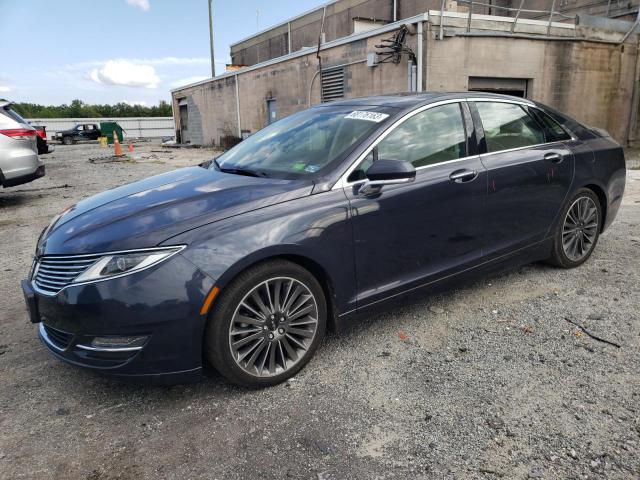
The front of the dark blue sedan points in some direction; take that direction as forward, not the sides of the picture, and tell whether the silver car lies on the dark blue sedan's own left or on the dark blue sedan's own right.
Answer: on the dark blue sedan's own right

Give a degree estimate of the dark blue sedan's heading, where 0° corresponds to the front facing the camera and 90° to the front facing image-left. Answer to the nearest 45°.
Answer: approximately 45°

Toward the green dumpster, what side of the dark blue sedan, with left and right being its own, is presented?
right

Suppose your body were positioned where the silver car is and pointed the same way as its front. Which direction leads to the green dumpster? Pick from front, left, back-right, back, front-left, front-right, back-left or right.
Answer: right

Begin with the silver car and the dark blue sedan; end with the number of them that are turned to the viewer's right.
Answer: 0

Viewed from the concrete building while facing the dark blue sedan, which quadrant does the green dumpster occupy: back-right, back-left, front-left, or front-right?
back-right

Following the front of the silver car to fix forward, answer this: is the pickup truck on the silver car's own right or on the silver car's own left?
on the silver car's own right
